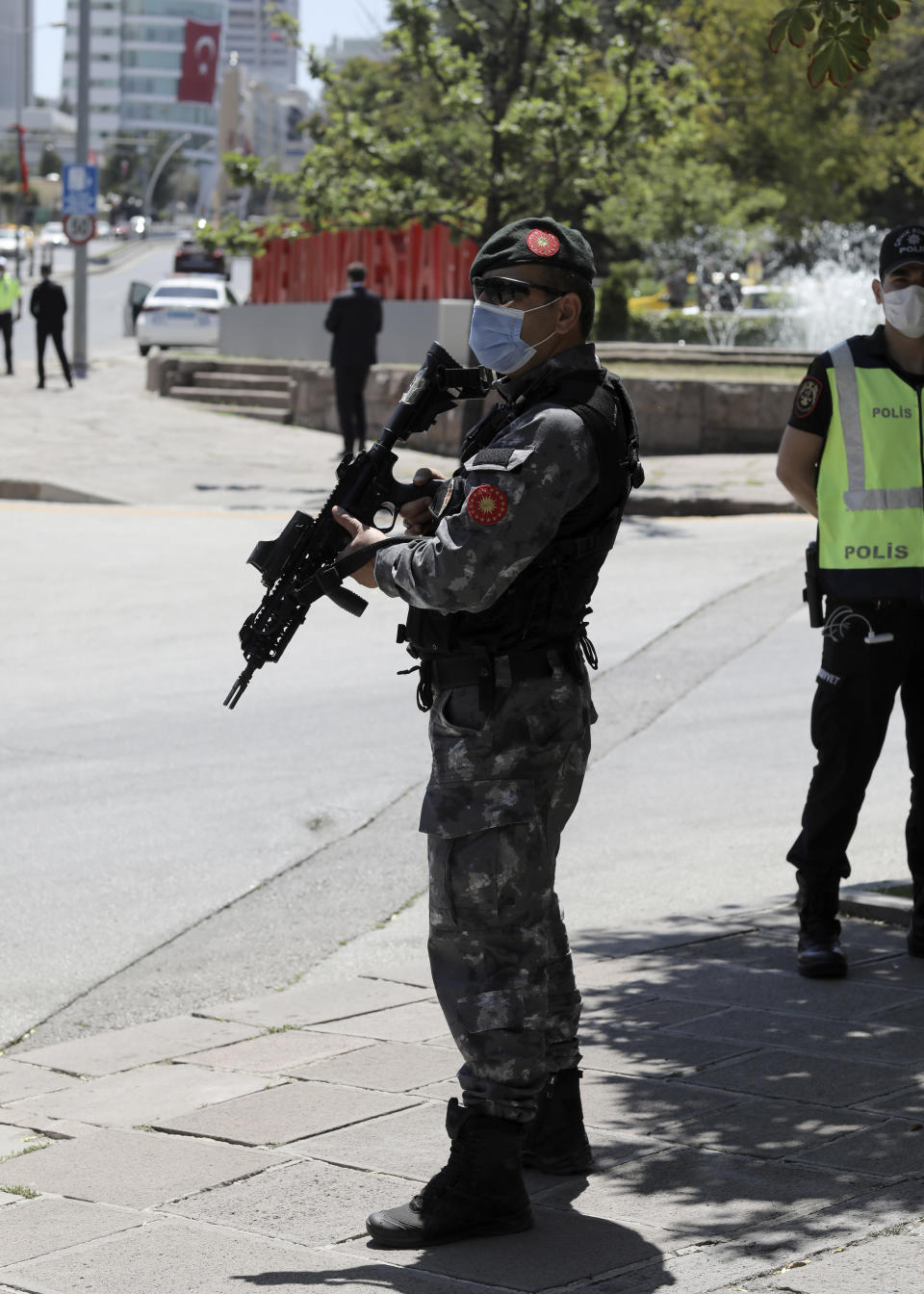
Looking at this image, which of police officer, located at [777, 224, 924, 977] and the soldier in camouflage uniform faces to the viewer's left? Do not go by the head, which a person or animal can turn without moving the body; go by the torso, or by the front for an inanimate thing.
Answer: the soldier in camouflage uniform

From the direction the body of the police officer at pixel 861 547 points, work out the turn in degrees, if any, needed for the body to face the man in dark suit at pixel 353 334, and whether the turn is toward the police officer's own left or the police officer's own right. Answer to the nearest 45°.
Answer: approximately 180°

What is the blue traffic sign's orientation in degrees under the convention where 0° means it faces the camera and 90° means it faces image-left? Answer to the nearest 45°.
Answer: approximately 0°

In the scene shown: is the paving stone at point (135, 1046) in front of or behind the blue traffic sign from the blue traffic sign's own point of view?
in front

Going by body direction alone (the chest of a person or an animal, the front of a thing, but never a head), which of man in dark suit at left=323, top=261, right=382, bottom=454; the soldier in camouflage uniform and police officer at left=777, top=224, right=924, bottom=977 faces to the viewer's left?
the soldier in camouflage uniform

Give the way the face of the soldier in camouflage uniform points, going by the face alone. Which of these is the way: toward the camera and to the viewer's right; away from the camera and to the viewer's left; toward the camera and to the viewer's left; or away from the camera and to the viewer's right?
toward the camera and to the viewer's left

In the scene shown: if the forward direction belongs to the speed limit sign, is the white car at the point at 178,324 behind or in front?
behind

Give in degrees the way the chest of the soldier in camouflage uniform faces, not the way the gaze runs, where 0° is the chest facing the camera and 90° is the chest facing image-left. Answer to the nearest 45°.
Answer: approximately 90°

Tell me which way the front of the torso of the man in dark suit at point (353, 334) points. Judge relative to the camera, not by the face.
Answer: away from the camera

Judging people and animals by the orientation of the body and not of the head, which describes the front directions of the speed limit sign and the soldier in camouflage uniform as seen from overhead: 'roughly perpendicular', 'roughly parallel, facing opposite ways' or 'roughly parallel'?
roughly perpendicular

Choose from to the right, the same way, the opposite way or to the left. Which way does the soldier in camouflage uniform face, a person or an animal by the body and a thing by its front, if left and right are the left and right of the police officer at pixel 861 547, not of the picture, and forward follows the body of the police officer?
to the right

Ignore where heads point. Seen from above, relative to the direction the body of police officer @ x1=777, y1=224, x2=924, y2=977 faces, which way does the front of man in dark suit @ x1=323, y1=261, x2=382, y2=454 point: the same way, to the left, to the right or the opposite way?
the opposite way
